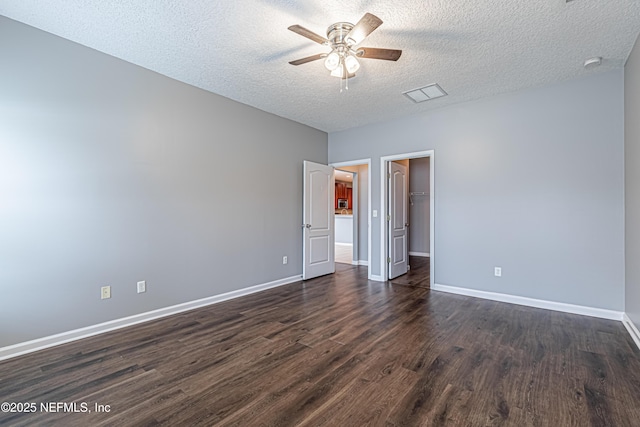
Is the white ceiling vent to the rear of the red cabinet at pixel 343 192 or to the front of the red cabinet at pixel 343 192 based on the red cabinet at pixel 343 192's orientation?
to the front

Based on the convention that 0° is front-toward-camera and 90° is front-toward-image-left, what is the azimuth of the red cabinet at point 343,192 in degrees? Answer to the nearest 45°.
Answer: approximately 0°

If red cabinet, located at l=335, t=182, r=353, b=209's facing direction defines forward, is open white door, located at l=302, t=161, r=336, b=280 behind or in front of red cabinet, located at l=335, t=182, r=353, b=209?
in front

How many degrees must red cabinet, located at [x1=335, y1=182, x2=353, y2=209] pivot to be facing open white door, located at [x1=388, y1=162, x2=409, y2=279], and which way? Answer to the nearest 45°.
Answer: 0° — it already faces it

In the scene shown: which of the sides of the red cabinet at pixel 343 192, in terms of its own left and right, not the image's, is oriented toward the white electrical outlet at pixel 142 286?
front

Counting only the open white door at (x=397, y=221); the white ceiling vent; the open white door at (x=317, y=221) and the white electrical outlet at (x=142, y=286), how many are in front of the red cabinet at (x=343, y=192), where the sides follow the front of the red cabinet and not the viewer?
4

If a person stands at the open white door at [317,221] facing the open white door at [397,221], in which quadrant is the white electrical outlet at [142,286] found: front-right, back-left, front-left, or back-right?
back-right

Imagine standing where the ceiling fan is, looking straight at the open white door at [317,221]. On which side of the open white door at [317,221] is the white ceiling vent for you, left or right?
right

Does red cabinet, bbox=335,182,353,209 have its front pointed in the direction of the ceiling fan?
yes
